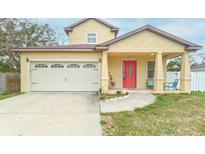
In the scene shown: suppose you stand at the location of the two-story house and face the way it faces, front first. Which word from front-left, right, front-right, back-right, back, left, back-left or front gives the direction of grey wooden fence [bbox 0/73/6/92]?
right

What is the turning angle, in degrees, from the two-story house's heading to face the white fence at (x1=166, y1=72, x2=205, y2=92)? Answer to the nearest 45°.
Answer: approximately 90° to its left

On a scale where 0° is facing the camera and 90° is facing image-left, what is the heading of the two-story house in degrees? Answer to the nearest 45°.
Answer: approximately 0°

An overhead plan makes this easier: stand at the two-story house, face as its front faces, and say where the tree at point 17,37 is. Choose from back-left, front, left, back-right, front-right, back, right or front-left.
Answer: back-right
